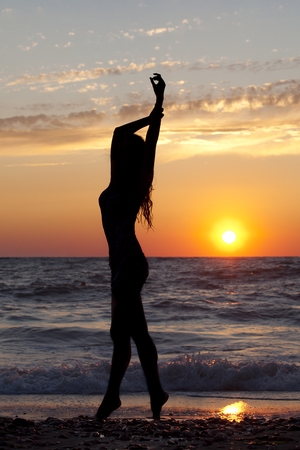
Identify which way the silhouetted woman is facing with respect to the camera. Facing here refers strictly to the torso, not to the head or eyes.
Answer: to the viewer's left

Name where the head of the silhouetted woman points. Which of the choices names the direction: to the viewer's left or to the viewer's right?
to the viewer's left
